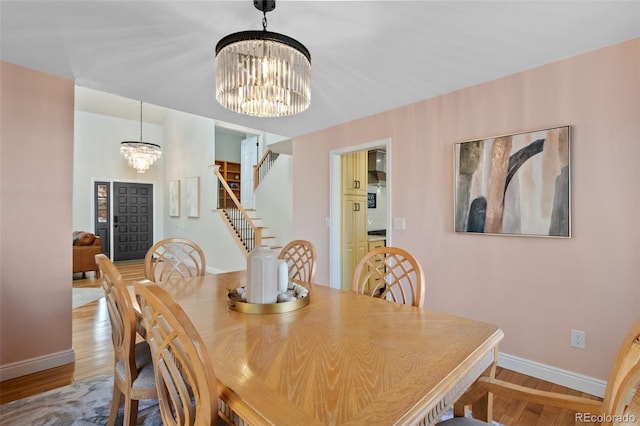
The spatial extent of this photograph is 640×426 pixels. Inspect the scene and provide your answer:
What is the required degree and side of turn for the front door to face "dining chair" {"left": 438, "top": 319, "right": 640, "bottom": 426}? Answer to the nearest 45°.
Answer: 0° — it already faces it

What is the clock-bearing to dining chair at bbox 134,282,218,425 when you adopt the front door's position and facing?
The dining chair is roughly at 12 o'clock from the front door.

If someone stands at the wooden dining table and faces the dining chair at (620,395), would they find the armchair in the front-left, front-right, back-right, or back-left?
back-left

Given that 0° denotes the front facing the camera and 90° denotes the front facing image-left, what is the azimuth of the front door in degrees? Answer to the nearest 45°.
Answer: approximately 0°

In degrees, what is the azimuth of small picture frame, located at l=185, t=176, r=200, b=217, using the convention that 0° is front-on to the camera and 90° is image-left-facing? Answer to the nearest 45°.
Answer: approximately 45°

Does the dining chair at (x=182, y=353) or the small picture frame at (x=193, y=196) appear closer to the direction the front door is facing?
the dining chair

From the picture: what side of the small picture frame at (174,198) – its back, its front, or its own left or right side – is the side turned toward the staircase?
left

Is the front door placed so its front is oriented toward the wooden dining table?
yes
